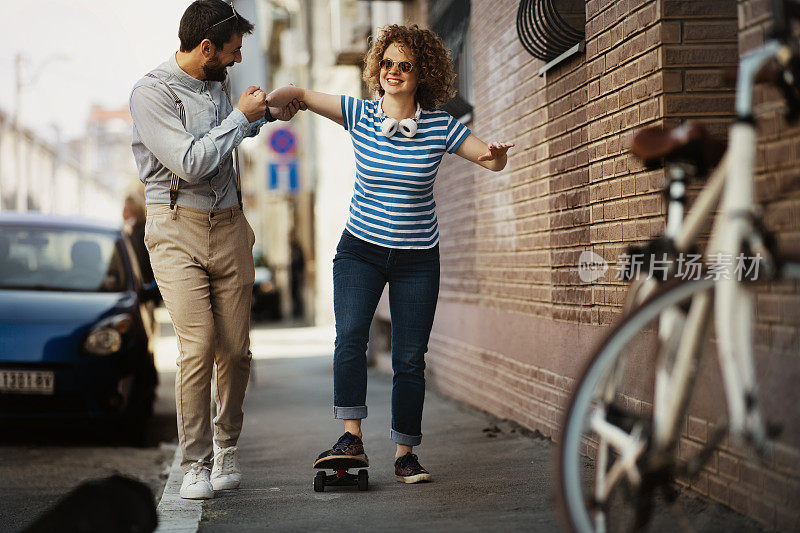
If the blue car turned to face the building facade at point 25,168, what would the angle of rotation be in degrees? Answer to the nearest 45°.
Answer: approximately 180°

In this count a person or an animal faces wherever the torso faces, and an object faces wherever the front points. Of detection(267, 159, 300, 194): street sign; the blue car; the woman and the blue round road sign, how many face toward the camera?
4

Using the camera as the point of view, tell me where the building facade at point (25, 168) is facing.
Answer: facing the viewer and to the right of the viewer

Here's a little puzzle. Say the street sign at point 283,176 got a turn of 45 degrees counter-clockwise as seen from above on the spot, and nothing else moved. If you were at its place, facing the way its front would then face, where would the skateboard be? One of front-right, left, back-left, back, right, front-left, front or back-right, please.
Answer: front-right

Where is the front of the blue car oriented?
toward the camera

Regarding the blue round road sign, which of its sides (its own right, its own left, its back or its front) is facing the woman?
front

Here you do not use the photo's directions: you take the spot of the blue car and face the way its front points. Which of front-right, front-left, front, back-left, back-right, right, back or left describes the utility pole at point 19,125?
back

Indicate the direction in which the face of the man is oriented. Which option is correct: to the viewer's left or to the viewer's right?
to the viewer's right

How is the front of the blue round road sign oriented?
toward the camera

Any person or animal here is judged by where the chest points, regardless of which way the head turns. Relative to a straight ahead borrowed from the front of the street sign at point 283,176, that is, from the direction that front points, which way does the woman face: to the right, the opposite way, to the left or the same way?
the same way

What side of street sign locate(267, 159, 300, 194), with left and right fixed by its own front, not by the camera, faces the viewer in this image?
front

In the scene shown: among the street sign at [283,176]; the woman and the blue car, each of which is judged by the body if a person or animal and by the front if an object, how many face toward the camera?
3
